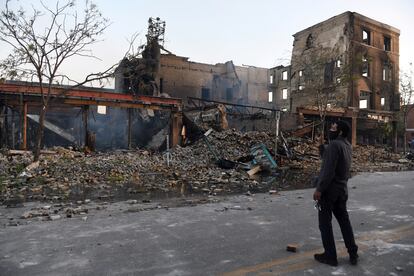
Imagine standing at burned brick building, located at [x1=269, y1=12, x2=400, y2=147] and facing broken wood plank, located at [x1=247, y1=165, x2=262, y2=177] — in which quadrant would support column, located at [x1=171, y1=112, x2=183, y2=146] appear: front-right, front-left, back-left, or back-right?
front-right

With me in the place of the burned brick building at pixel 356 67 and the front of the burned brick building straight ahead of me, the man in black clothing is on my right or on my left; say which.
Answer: on my right

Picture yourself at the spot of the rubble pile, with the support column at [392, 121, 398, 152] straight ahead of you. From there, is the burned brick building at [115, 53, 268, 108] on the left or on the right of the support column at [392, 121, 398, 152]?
left

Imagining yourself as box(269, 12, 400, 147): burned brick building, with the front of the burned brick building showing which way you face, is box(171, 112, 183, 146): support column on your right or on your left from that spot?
on your right

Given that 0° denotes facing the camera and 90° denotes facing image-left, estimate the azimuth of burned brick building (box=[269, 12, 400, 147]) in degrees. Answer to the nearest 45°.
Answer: approximately 315°

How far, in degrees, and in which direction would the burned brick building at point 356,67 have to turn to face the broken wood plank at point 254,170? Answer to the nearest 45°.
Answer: approximately 45° to its right

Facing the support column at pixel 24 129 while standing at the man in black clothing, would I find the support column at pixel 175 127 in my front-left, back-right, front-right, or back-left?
front-right
